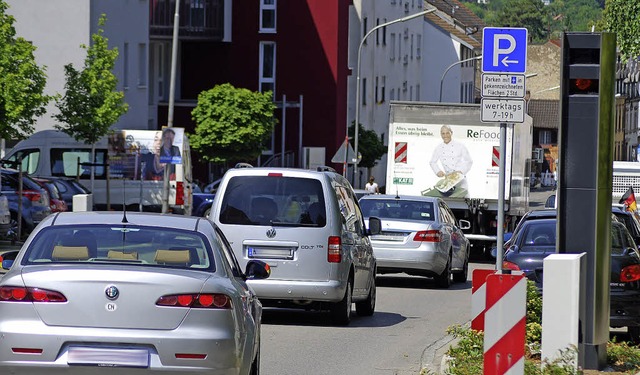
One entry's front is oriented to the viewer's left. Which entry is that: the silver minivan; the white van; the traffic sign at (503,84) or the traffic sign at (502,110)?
the white van

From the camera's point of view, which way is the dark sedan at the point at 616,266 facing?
away from the camera

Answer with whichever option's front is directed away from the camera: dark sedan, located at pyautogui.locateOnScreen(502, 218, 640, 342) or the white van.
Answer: the dark sedan

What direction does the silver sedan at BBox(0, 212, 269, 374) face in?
away from the camera

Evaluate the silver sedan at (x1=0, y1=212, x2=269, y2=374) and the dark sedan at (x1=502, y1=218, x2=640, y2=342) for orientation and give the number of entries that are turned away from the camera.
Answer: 2

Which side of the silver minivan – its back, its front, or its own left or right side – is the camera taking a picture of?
back

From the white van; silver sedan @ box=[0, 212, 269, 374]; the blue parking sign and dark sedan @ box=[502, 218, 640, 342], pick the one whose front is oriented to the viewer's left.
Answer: the white van

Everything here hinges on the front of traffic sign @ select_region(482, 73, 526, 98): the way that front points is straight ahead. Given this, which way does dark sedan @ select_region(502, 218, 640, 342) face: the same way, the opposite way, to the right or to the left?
the opposite way

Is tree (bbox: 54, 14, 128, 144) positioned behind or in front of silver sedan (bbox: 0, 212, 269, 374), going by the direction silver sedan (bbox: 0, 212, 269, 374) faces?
in front

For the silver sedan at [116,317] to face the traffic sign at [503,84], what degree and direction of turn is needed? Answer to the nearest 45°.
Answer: approximately 45° to its right

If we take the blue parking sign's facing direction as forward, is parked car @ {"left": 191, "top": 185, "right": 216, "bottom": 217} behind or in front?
behind

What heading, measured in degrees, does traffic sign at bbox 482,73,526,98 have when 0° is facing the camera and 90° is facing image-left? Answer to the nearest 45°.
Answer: approximately 0°

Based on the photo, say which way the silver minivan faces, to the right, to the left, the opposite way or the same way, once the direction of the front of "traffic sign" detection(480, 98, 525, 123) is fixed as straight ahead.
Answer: the opposite way
